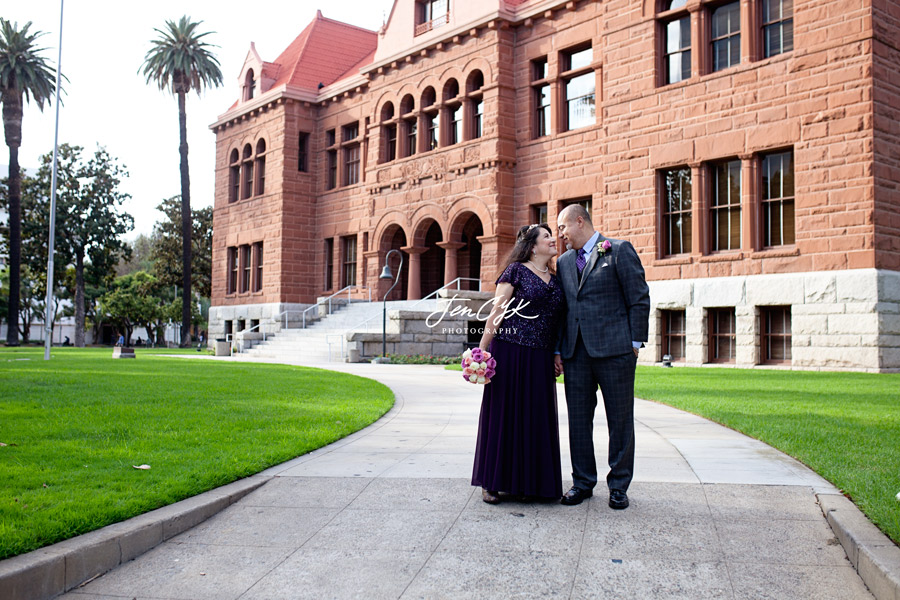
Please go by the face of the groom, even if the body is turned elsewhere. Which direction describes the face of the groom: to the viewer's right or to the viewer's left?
to the viewer's left

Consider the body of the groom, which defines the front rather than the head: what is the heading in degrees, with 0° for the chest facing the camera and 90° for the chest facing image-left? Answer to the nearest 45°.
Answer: approximately 45°

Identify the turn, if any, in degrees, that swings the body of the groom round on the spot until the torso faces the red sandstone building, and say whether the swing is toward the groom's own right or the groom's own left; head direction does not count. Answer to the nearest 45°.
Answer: approximately 135° to the groom's own right

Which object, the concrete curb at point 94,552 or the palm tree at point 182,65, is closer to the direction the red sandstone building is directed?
the concrete curb

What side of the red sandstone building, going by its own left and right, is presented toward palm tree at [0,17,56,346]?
right

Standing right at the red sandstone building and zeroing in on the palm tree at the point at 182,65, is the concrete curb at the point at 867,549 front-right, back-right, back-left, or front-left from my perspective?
back-left

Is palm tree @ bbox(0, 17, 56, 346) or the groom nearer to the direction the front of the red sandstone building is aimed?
the groom

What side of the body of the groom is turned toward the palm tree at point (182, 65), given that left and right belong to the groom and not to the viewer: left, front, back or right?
right
